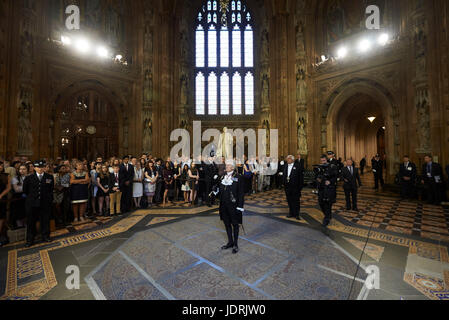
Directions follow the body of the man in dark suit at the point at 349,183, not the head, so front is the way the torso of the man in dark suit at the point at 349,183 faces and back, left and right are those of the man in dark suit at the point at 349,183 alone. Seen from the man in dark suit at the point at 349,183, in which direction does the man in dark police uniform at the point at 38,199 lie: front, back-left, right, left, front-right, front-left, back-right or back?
front-right

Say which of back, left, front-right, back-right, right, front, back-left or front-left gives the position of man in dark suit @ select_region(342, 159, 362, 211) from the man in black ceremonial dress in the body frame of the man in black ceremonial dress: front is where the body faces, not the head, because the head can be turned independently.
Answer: back

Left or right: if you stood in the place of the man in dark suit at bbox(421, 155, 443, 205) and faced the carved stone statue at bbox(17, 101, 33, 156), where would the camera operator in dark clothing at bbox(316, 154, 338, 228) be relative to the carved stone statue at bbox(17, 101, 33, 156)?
left

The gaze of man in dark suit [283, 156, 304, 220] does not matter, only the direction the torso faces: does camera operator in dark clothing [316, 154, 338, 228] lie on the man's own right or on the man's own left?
on the man's own left

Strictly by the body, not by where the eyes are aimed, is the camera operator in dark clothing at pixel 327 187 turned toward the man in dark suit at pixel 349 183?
no

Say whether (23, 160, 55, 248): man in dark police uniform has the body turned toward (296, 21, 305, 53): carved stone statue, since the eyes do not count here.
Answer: no

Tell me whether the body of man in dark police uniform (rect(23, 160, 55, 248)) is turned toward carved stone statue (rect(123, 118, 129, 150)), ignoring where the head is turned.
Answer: no

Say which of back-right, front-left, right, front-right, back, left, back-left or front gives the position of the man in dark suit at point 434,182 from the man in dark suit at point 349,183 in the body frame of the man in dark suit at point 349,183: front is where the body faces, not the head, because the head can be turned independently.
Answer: back-left

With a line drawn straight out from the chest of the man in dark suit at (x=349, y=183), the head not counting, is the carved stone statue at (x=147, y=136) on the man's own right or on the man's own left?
on the man's own right

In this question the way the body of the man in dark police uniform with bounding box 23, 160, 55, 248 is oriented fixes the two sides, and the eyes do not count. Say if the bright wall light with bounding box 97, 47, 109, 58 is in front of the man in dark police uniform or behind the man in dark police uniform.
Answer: behind

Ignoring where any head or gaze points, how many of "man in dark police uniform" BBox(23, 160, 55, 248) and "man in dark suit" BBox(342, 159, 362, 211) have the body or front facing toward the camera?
2

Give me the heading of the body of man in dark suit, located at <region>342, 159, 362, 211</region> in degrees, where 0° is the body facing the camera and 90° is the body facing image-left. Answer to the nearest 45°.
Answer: approximately 0°

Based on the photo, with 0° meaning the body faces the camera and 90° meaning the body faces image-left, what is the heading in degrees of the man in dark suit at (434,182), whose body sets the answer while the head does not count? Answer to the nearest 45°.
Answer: approximately 45°

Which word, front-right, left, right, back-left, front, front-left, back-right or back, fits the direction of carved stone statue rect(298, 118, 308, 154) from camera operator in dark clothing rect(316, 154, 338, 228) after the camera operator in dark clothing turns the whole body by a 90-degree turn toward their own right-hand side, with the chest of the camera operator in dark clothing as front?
front-right

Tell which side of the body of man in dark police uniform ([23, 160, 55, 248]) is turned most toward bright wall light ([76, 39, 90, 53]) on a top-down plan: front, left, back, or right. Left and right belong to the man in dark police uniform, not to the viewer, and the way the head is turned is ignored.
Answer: back

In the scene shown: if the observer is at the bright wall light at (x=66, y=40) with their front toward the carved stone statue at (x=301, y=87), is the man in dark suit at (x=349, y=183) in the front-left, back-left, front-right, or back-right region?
front-right

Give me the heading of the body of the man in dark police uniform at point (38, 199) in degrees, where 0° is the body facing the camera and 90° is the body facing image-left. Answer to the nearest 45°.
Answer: approximately 0°

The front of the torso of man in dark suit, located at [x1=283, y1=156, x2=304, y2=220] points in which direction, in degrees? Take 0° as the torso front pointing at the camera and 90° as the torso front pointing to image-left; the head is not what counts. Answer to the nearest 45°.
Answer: approximately 45°

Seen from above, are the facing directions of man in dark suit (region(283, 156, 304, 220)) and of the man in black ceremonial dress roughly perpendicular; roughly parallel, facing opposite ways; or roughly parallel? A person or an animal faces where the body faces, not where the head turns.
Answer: roughly parallel

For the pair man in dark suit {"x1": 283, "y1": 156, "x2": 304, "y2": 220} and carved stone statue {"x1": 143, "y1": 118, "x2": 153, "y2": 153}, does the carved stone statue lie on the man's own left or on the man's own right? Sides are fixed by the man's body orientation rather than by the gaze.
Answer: on the man's own right
